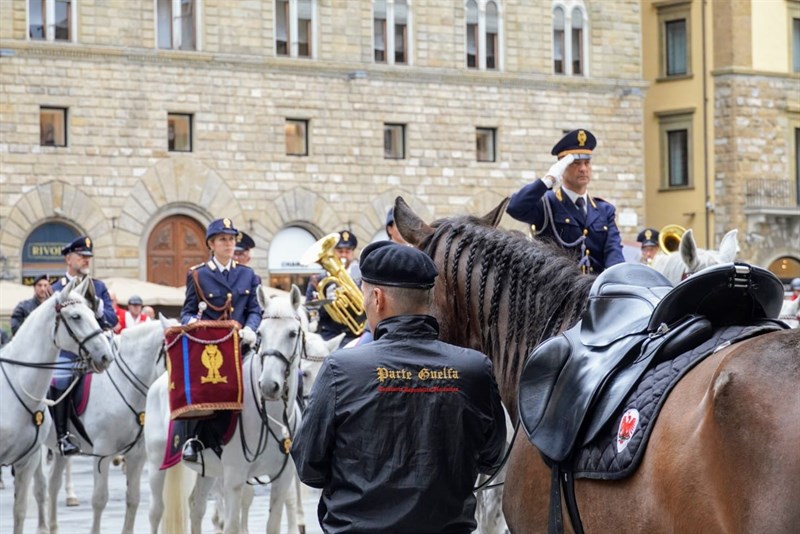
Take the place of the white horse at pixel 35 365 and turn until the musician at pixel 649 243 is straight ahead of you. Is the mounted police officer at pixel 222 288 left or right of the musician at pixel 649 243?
right

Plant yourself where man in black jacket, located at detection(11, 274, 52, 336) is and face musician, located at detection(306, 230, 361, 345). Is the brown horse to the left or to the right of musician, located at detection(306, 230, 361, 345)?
right

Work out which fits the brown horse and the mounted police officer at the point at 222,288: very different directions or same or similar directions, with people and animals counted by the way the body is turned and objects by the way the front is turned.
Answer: very different directions

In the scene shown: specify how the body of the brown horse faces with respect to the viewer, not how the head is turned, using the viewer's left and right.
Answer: facing away from the viewer and to the left of the viewer

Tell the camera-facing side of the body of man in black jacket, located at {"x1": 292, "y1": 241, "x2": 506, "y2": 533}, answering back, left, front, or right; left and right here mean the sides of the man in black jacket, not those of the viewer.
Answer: back

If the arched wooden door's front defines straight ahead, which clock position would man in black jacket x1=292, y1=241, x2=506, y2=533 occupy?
The man in black jacket is roughly at 12 o'clock from the arched wooden door.

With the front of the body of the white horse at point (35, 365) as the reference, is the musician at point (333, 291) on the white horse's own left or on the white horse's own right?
on the white horse's own left

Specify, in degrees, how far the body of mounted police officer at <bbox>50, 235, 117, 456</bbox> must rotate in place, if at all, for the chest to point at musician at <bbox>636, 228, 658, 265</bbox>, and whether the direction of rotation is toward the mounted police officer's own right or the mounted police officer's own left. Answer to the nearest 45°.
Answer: approximately 90° to the mounted police officer's own left

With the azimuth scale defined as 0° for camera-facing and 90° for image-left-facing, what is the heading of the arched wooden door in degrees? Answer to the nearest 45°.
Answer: approximately 0°

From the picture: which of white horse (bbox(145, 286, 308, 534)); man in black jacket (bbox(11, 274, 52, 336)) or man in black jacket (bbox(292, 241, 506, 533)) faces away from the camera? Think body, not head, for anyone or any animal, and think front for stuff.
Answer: man in black jacket (bbox(292, 241, 506, 533))

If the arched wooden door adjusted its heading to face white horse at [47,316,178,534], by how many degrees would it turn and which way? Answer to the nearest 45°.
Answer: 0° — it already faces it

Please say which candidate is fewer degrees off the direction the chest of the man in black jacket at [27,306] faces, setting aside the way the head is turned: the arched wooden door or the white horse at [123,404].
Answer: the white horse
